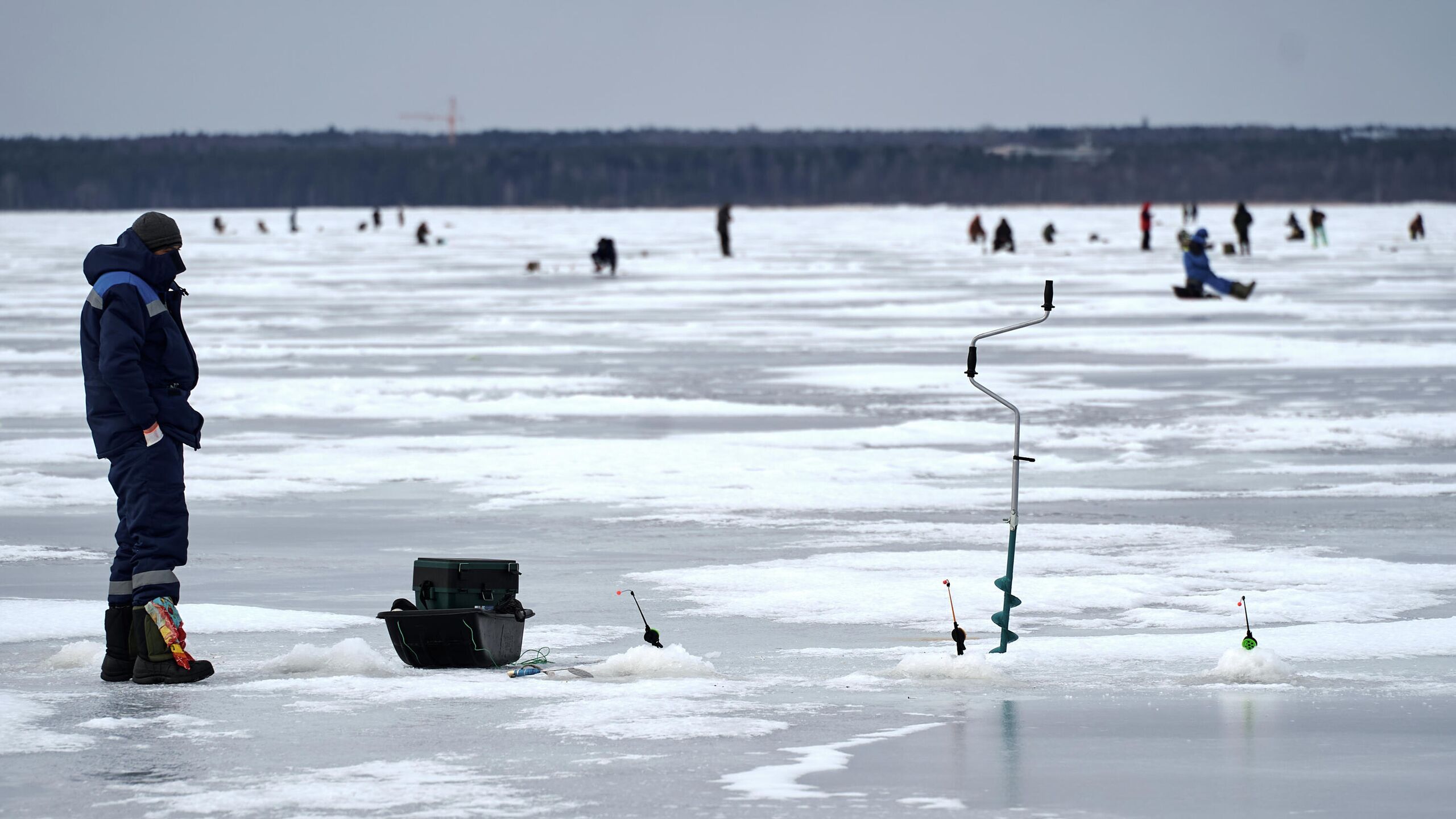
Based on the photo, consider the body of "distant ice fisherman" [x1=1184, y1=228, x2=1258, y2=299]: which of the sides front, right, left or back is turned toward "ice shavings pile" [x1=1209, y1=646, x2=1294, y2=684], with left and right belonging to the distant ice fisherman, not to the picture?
right

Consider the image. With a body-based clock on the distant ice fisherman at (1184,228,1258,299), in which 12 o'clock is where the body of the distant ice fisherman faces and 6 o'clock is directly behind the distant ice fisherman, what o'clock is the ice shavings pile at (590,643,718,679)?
The ice shavings pile is roughly at 3 o'clock from the distant ice fisherman.

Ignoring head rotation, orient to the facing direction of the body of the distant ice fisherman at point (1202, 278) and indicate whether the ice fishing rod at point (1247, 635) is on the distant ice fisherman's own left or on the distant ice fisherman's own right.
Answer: on the distant ice fisherman's own right

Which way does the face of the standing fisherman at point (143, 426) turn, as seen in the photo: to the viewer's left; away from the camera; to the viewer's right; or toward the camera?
to the viewer's right

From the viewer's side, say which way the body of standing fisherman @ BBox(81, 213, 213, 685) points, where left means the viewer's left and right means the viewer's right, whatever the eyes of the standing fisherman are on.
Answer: facing to the right of the viewer

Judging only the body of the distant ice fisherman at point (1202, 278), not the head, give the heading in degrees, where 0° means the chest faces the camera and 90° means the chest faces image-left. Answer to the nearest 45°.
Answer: approximately 270°

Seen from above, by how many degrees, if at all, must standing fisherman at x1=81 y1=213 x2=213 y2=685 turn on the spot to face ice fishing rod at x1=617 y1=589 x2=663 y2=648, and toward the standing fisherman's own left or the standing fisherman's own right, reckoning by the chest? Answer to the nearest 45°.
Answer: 0° — they already face it

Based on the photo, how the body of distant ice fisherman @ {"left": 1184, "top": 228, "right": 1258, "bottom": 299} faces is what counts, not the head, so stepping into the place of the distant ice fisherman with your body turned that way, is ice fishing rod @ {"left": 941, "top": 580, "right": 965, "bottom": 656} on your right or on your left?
on your right

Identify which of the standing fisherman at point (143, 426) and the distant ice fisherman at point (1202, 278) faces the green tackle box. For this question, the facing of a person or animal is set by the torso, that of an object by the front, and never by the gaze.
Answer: the standing fisherman

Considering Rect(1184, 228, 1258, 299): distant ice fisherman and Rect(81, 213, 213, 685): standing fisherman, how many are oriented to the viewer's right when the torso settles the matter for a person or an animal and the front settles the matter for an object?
2
